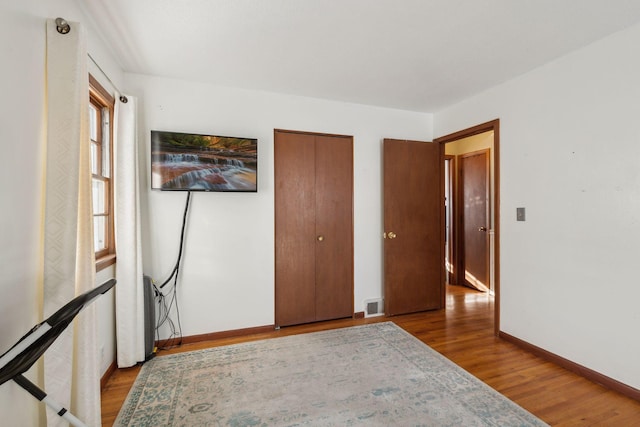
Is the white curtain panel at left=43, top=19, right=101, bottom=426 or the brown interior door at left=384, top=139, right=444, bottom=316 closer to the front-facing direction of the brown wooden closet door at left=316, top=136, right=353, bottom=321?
the white curtain panel

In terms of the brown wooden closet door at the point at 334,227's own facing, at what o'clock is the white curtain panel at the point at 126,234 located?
The white curtain panel is roughly at 2 o'clock from the brown wooden closet door.

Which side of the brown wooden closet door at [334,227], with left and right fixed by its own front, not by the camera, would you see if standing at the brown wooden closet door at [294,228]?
right

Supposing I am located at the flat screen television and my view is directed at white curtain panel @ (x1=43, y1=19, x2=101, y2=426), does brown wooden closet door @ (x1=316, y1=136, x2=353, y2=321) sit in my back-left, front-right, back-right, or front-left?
back-left

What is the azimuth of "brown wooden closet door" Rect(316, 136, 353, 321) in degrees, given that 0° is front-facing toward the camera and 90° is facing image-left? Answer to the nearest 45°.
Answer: approximately 0°

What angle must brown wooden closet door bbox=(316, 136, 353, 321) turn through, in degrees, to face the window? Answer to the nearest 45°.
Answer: approximately 45° to its right

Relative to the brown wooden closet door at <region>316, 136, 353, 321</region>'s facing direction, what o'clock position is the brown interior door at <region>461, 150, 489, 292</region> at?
The brown interior door is roughly at 8 o'clock from the brown wooden closet door.

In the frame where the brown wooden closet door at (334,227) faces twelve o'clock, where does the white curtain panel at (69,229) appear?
The white curtain panel is roughly at 1 o'clock from the brown wooden closet door.

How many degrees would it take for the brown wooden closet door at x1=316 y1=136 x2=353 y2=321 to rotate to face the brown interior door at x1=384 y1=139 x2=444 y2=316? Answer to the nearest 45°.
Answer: approximately 90° to its left

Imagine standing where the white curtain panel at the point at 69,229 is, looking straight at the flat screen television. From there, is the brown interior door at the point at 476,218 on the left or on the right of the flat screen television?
right
